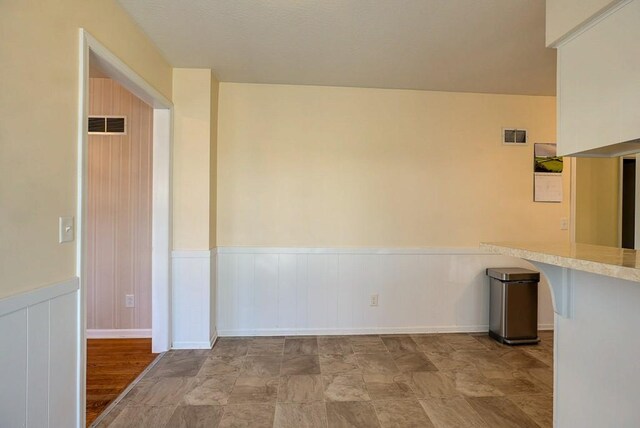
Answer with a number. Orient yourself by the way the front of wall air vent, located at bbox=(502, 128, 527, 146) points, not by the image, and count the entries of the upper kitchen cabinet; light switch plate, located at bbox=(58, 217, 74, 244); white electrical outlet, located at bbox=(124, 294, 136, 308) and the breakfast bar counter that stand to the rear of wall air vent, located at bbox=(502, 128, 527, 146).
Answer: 0

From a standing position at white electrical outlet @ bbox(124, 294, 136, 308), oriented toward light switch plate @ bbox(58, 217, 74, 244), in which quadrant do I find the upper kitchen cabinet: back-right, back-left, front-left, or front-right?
front-left

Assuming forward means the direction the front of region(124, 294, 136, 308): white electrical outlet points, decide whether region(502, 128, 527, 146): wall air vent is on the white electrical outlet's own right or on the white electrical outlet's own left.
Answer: on the white electrical outlet's own left

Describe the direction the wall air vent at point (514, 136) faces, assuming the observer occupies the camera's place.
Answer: facing the viewer

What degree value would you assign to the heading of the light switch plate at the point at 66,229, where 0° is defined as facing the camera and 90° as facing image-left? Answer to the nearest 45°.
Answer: approximately 315°

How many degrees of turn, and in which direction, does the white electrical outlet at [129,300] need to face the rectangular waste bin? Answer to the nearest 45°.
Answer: approximately 45° to its left

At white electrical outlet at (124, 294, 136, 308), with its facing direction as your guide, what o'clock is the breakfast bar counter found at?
The breakfast bar counter is roughly at 11 o'clock from the white electrical outlet.

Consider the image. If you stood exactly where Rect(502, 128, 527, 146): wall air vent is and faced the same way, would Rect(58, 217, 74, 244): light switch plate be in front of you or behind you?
in front

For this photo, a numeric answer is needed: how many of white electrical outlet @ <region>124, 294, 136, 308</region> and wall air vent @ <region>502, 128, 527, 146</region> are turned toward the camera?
2

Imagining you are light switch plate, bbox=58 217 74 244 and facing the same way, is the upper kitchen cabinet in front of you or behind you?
in front

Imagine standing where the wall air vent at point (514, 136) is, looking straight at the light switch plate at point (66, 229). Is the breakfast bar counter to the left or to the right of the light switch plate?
left

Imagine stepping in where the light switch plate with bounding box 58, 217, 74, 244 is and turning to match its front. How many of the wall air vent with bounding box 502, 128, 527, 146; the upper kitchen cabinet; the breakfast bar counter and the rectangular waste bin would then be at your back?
0

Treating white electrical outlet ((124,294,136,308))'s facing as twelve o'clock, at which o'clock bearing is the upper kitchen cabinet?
The upper kitchen cabinet is roughly at 11 o'clock from the white electrical outlet.

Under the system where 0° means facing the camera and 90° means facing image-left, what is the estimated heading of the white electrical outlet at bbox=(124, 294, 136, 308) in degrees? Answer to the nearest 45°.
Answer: approximately 0°
